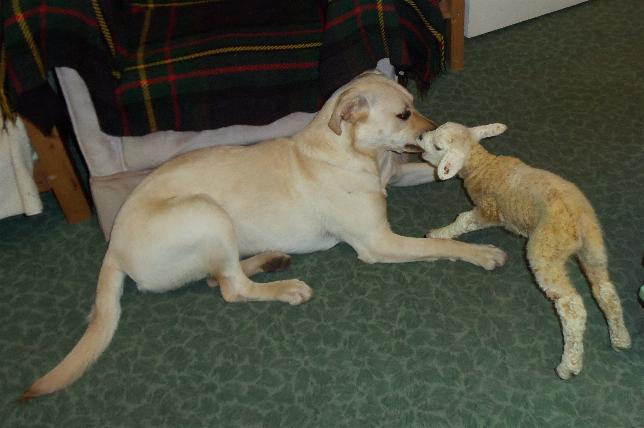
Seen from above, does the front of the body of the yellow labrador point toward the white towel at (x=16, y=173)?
no

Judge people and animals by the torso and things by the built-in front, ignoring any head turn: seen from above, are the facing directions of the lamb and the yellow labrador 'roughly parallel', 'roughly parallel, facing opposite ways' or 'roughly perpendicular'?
roughly perpendicular

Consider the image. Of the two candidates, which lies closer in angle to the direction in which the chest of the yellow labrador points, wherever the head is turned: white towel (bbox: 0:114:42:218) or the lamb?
the lamb

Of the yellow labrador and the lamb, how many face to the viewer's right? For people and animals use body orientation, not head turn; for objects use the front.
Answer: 1

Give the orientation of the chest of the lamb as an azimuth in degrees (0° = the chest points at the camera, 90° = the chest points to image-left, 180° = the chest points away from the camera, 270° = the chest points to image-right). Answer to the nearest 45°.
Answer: approximately 135°

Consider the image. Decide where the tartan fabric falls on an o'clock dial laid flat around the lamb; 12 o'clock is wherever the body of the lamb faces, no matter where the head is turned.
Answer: The tartan fabric is roughly at 11 o'clock from the lamb.

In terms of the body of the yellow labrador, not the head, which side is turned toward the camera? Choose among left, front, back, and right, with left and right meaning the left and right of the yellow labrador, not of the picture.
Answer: right

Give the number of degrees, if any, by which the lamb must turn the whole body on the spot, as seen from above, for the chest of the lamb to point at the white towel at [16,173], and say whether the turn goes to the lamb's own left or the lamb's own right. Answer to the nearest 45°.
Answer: approximately 45° to the lamb's own left

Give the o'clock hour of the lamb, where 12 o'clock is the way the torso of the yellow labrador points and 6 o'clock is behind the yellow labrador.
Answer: The lamb is roughly at 1 o'clock from the yellow labrador.

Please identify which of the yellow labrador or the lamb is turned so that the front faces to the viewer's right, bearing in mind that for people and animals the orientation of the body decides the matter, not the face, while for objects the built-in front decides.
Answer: the yellow labrador
